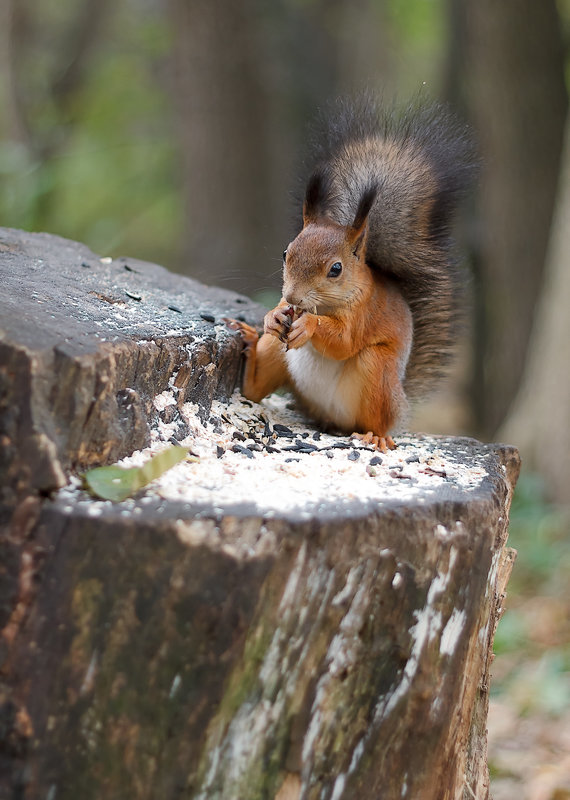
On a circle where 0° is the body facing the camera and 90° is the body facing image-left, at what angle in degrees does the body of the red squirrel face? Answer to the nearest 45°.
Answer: approximately 45°

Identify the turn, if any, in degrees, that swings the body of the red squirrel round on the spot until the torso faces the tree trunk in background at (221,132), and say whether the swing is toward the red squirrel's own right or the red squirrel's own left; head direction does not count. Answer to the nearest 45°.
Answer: approximately 135° to the red squirrel's own right

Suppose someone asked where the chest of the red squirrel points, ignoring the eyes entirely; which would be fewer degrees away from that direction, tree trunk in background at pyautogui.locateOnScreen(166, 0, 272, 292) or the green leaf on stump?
the green leaf on stump

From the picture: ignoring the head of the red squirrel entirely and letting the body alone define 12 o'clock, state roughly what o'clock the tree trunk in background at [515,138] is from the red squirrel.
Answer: The tree trunk in background is roughly at 5 o'clock from the red squirrel.
